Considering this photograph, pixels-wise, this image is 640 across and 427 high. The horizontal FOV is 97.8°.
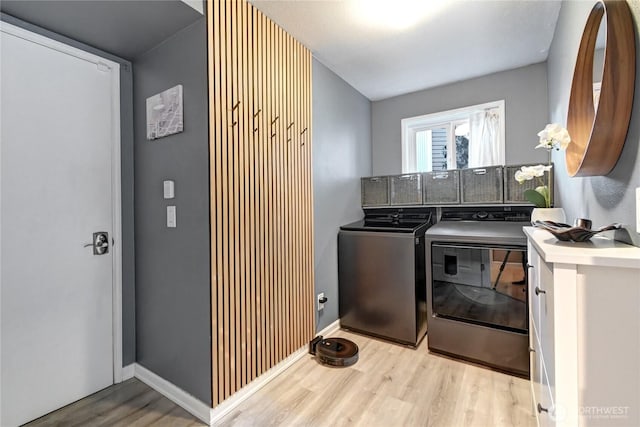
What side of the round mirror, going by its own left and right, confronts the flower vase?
right

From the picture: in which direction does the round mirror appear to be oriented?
to the viewer's left

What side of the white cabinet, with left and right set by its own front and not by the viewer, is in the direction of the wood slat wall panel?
front

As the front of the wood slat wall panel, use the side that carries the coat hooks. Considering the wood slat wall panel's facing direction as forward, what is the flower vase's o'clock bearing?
The flower vase is roughly at 11 o'clock from the wood slat wall panel.

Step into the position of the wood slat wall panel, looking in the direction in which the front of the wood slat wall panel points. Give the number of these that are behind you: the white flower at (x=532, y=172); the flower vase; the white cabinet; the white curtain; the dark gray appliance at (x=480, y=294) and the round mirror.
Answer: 0

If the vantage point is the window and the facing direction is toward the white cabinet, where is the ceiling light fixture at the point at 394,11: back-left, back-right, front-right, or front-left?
front-right

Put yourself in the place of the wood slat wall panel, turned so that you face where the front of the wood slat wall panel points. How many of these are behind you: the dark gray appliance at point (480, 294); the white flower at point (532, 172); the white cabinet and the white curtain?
0

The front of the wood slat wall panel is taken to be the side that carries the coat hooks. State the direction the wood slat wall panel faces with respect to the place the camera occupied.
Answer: facing the viewer and to the right of the viewer

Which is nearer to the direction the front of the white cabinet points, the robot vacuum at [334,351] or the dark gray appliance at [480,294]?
the robot vacuum

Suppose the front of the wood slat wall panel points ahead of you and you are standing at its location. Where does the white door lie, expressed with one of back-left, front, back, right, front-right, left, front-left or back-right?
back-right

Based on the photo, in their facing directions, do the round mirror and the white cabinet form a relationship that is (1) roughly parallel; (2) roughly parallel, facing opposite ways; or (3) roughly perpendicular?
roughly parallel

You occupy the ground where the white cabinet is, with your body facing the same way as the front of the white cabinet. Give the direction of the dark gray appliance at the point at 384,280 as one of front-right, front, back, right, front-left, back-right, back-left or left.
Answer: front-right

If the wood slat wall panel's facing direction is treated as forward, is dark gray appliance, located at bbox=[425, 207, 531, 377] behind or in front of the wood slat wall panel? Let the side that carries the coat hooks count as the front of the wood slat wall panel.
in front

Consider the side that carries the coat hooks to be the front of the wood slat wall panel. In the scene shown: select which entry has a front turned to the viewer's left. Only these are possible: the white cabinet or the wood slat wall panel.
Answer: the white cabinet

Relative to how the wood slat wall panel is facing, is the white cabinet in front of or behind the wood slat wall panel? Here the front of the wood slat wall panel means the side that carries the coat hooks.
in front

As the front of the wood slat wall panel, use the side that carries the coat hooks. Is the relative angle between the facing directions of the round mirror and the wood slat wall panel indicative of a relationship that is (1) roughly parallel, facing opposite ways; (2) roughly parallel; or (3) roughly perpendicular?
roughly parallel, facing opposite ways

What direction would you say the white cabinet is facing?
to the viewer's left

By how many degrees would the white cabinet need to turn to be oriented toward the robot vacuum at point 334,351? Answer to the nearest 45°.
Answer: approximately 45° to its right
